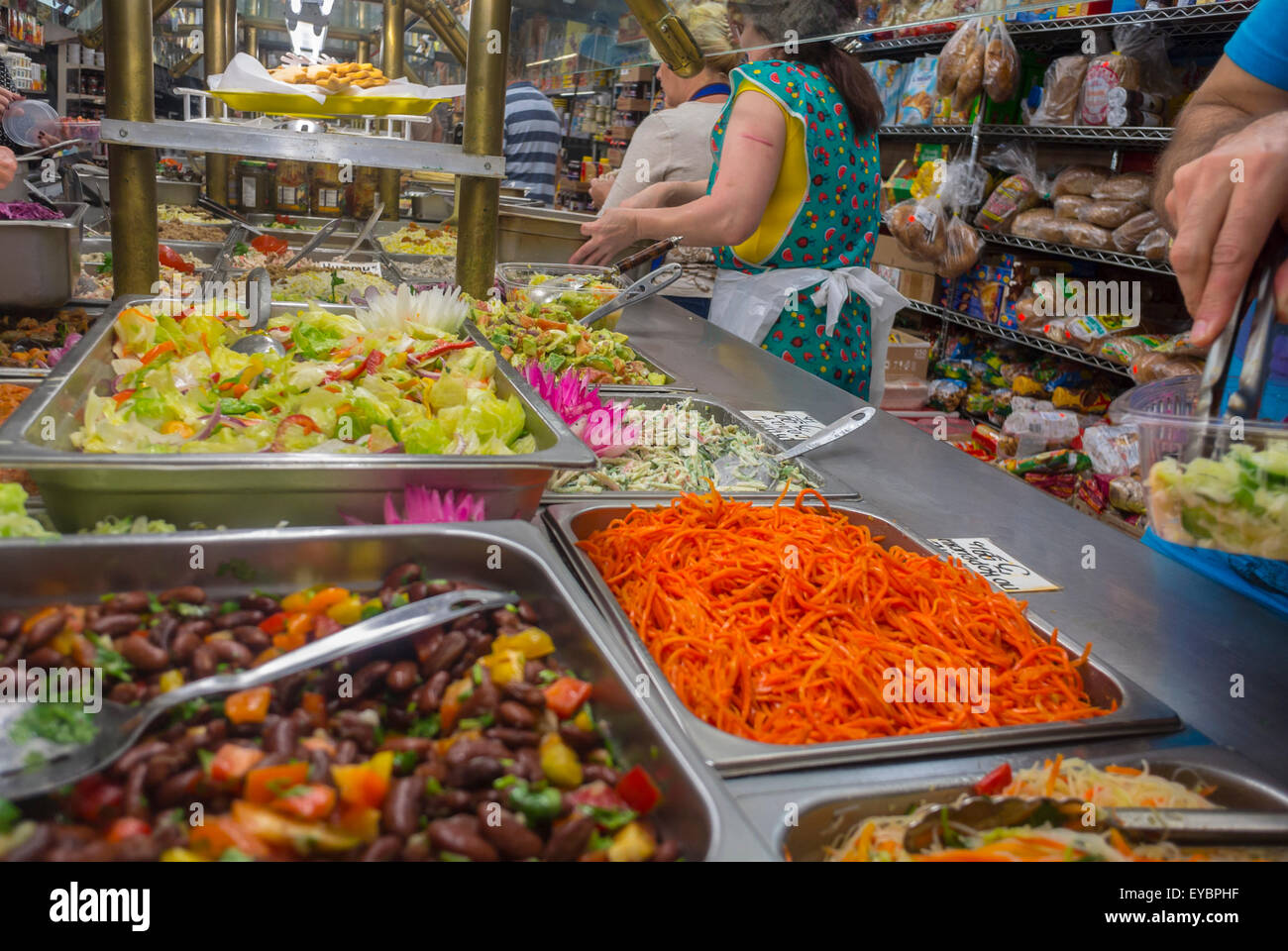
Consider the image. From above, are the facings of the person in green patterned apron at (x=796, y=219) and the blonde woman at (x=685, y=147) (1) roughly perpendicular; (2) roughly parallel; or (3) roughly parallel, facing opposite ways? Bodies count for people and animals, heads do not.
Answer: roughly parallel

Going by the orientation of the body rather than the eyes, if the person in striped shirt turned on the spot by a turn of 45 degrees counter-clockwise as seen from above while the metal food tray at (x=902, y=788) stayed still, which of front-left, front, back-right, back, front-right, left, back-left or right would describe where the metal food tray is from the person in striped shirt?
back-left

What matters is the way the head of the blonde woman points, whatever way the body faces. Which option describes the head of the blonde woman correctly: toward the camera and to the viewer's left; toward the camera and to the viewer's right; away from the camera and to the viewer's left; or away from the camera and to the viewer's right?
away from the camera and to the viewer's left

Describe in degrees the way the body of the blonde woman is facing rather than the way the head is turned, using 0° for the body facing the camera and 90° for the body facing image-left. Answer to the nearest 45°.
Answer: approximately 135°

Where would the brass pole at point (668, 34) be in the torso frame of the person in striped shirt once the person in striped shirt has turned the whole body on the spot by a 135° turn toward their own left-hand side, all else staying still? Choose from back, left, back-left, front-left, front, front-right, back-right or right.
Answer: front-left

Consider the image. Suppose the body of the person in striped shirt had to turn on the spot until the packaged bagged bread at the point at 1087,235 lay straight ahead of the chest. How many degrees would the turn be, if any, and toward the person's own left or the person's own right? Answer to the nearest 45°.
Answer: approximately 135° to the person's own right

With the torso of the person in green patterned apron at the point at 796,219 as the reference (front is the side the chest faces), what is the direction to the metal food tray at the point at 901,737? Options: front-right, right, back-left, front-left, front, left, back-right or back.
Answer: back-left

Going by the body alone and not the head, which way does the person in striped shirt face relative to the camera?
away from the camera

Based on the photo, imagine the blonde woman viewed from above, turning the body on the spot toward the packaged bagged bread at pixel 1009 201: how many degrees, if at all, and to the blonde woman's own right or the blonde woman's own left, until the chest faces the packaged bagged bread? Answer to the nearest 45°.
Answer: approximately 90° to the blonde woman's own right

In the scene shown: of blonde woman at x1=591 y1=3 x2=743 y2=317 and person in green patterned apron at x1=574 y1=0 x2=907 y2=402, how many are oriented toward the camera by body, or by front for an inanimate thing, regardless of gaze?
0

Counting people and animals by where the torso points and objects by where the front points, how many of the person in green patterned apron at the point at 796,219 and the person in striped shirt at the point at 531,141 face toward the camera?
0
